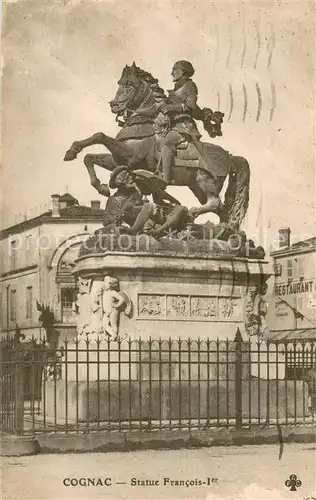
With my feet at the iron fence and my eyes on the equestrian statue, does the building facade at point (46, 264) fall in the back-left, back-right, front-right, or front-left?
front-left

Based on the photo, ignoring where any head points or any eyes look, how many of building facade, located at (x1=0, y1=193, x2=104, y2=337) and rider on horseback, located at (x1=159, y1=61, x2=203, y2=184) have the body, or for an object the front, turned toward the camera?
1

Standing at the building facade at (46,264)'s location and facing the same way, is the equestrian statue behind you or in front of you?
in front

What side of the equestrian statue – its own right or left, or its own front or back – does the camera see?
left

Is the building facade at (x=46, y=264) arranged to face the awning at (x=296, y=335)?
no

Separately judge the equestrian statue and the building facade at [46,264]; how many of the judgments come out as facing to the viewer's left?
1

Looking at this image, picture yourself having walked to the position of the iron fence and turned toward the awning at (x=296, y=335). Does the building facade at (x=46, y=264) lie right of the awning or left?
left

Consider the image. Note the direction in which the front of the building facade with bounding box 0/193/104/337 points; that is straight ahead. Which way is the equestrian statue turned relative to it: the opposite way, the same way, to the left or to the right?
to the right

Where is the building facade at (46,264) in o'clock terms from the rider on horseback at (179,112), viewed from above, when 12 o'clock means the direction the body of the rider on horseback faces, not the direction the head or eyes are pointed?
The building facade is roughly at 2 o'clock from the rider on horseback.

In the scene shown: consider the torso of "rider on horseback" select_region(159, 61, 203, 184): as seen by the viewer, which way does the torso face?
to the viewer's left

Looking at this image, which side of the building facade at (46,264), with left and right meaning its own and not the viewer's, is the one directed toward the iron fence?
front

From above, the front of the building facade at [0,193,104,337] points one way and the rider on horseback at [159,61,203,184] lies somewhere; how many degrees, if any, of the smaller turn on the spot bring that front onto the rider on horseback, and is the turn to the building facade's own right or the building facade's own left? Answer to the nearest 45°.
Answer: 0° — it already faces them

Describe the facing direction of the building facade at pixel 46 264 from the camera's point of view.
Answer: facing the viewer

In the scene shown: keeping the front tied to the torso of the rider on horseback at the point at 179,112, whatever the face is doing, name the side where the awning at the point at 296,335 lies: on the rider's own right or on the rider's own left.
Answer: on the rider's own right

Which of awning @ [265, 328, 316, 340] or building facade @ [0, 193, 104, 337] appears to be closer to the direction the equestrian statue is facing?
the building facade
